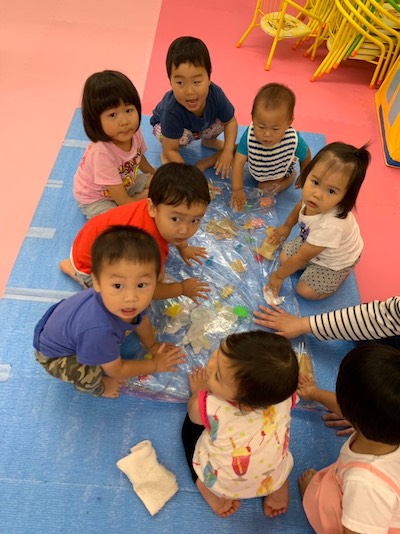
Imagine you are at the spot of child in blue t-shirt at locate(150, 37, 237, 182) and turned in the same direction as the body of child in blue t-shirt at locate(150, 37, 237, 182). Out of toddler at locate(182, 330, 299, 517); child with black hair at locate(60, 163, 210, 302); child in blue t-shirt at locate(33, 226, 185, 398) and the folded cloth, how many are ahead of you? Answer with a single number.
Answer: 4

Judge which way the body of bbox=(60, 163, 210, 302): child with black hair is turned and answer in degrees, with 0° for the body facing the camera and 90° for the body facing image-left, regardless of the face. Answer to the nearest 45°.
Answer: approximately 270°

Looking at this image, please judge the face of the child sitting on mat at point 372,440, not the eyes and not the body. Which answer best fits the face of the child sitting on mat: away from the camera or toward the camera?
away from the camera

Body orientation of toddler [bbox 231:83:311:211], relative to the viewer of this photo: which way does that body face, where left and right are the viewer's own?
facing the viewer

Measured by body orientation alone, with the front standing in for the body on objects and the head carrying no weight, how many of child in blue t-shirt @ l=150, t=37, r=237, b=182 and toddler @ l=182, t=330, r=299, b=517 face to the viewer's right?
0

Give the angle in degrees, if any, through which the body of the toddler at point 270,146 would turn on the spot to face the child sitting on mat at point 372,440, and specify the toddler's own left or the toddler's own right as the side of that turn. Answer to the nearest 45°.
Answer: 0° — they already face them

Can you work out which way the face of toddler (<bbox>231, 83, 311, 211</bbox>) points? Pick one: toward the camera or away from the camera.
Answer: toward the camera

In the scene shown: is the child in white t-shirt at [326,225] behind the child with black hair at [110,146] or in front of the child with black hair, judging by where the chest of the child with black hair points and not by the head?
in front

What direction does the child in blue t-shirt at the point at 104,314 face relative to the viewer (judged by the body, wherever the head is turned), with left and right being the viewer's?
facing the viewer and to the right of the viewer

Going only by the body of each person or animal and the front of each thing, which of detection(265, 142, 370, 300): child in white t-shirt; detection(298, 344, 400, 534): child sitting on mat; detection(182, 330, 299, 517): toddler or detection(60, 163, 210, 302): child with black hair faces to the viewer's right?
the child with black hair

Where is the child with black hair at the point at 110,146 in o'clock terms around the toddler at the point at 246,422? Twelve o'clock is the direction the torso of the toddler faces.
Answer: The child with black hair is roughly at 12 o'clock from the toddler.

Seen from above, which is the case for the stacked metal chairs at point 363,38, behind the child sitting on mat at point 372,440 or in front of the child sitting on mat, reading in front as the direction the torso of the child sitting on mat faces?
in front
